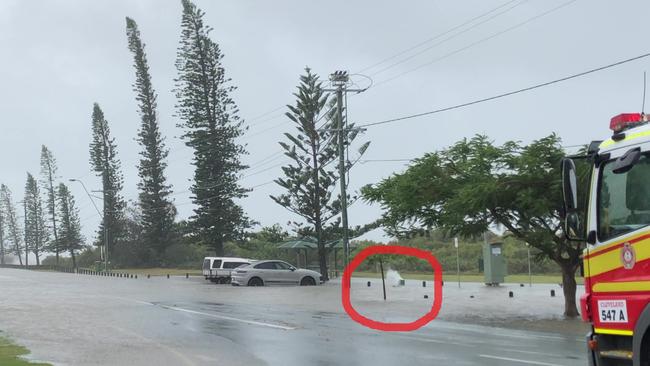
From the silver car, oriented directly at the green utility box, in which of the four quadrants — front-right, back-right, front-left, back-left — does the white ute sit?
back-left

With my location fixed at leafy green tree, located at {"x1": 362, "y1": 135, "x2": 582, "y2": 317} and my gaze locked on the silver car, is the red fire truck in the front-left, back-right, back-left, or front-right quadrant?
back-left

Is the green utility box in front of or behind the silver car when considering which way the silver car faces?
in front

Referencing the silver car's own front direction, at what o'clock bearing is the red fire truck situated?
The red fire truck is roughly at 3 o'clock from the silver car.

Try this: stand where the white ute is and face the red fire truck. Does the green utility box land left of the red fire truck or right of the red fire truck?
left

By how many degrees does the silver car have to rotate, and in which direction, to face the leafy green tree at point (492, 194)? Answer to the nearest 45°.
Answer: approximately 90° to its right

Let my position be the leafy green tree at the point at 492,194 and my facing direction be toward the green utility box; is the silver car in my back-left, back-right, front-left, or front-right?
front-left
